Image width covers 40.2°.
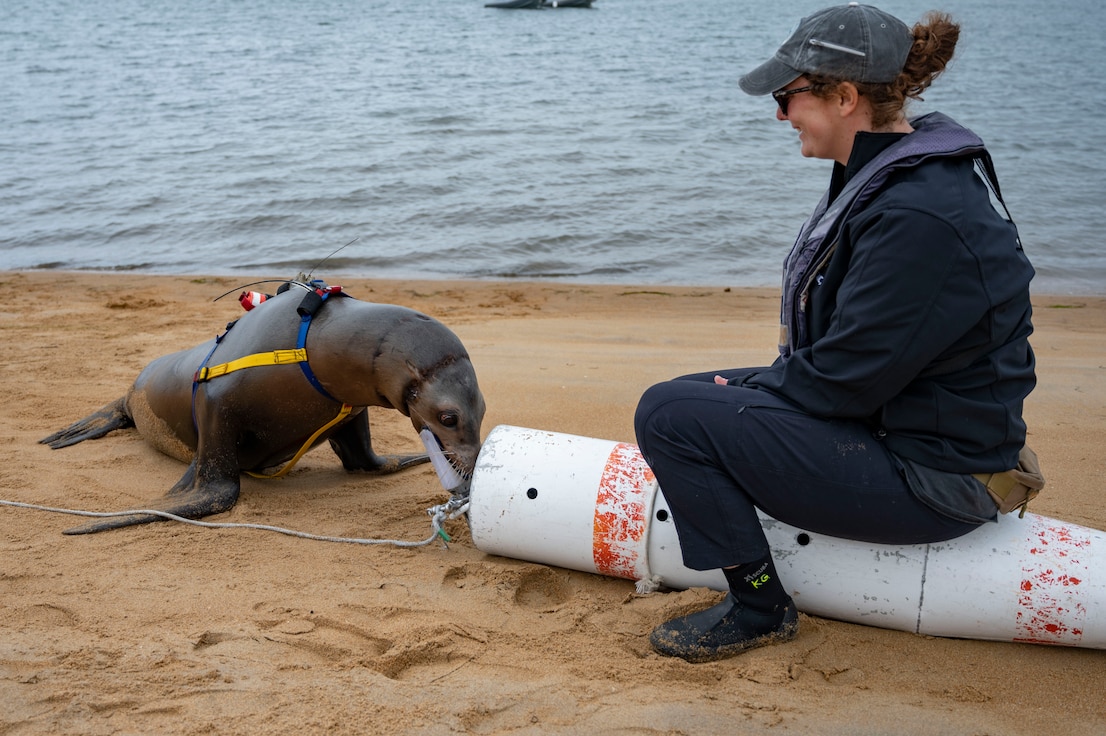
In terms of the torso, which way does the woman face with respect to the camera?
to the viewer's left

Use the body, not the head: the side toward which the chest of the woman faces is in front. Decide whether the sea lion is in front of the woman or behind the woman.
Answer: in front

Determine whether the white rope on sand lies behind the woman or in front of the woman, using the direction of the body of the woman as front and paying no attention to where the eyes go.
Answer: in front

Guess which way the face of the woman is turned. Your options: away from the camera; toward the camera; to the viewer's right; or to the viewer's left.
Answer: to the viewer's left
